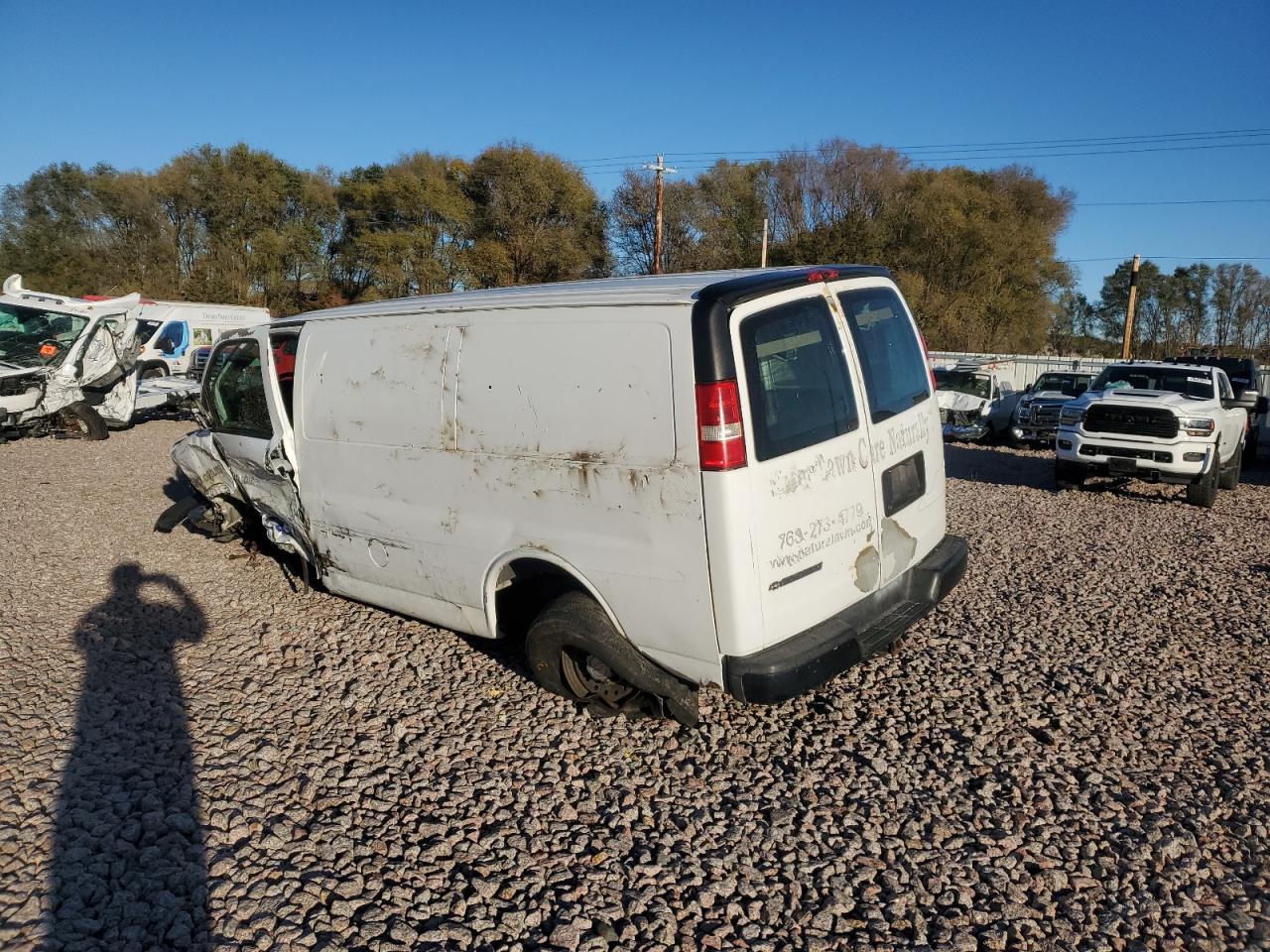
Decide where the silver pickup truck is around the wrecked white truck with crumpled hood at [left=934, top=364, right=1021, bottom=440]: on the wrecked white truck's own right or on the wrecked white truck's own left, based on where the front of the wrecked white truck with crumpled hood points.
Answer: on the wrecked white truck's own left

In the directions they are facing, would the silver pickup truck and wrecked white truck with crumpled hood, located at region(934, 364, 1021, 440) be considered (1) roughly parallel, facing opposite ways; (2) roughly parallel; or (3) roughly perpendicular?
roughly parallel

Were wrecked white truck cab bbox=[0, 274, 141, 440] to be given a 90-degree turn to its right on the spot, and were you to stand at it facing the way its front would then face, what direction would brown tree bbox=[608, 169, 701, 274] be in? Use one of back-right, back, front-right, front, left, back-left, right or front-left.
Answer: right

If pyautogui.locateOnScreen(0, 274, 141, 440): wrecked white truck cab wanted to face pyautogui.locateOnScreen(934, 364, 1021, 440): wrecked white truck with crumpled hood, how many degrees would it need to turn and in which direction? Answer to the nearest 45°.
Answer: approximately 135° to its left

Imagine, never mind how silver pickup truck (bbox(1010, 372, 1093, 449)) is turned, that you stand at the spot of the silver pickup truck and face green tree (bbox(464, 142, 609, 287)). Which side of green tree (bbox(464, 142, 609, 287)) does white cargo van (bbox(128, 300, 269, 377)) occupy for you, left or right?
left

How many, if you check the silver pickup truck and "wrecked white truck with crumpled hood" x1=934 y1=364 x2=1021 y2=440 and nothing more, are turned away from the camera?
0

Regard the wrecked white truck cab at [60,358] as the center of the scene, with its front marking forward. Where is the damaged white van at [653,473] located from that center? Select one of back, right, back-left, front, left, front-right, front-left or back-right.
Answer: front-left

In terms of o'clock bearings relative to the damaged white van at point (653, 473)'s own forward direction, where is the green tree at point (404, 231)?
The green tree is roughly at 1 o'clock from the damaged white van.

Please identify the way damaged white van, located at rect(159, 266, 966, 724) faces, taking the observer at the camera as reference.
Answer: facing away from the viewer and to the left of the viewer

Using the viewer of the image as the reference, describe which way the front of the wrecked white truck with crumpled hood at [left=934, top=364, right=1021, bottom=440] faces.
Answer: facing the viewer and to the left of the viewer

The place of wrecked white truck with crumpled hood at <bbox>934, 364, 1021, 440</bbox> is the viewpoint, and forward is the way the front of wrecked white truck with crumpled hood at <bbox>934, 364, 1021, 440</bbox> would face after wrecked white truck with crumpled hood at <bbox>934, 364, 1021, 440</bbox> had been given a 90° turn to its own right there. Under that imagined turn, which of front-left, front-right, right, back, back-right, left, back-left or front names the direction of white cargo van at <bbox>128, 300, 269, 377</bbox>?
front-left

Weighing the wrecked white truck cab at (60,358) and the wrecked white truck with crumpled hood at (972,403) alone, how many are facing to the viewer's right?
0

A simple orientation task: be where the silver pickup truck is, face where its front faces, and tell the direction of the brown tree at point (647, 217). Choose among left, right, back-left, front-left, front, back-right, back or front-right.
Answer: right

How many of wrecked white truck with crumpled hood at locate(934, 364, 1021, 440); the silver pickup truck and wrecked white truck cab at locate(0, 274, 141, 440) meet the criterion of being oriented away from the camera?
0

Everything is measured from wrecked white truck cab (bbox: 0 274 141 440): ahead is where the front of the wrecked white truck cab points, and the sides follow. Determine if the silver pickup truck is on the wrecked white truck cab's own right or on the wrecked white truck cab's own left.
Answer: on the wrecked white truck cab's own left
